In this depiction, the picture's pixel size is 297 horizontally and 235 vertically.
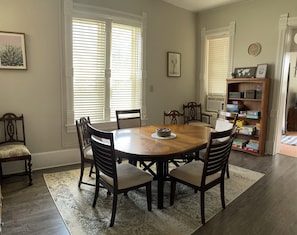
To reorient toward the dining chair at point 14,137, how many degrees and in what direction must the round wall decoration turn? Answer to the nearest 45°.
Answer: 0° — it already faces it

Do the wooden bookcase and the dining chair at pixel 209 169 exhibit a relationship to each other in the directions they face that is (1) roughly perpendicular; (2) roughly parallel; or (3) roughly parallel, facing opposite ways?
roughly perpendicular

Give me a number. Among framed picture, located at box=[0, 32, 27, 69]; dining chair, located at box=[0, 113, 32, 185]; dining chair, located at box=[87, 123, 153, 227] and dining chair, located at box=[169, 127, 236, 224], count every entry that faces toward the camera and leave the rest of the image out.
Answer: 2

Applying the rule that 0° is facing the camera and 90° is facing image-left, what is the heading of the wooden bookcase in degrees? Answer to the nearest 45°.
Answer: approximately 45°

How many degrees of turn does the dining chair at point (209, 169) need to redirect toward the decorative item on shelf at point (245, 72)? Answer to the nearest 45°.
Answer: approximately 45° to its right

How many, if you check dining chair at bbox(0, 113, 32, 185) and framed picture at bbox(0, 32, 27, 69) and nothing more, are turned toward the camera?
2
